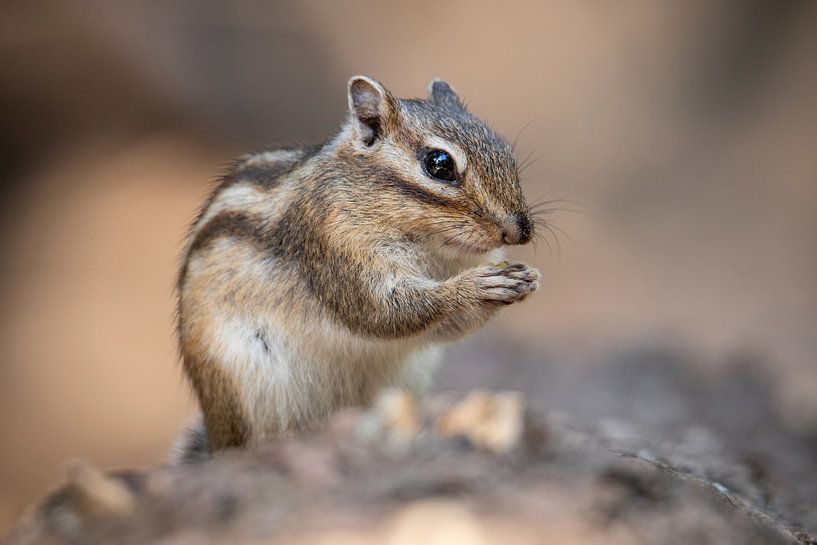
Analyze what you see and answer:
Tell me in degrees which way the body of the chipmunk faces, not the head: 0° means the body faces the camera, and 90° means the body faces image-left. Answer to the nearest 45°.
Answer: approximately 270°

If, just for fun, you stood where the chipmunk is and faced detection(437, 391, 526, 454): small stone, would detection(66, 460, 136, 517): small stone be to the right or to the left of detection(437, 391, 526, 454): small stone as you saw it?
right

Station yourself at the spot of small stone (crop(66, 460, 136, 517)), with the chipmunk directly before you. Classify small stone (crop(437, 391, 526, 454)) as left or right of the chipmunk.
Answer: right

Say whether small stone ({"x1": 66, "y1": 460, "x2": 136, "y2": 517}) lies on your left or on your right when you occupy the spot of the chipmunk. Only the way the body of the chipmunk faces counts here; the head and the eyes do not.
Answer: on your right
